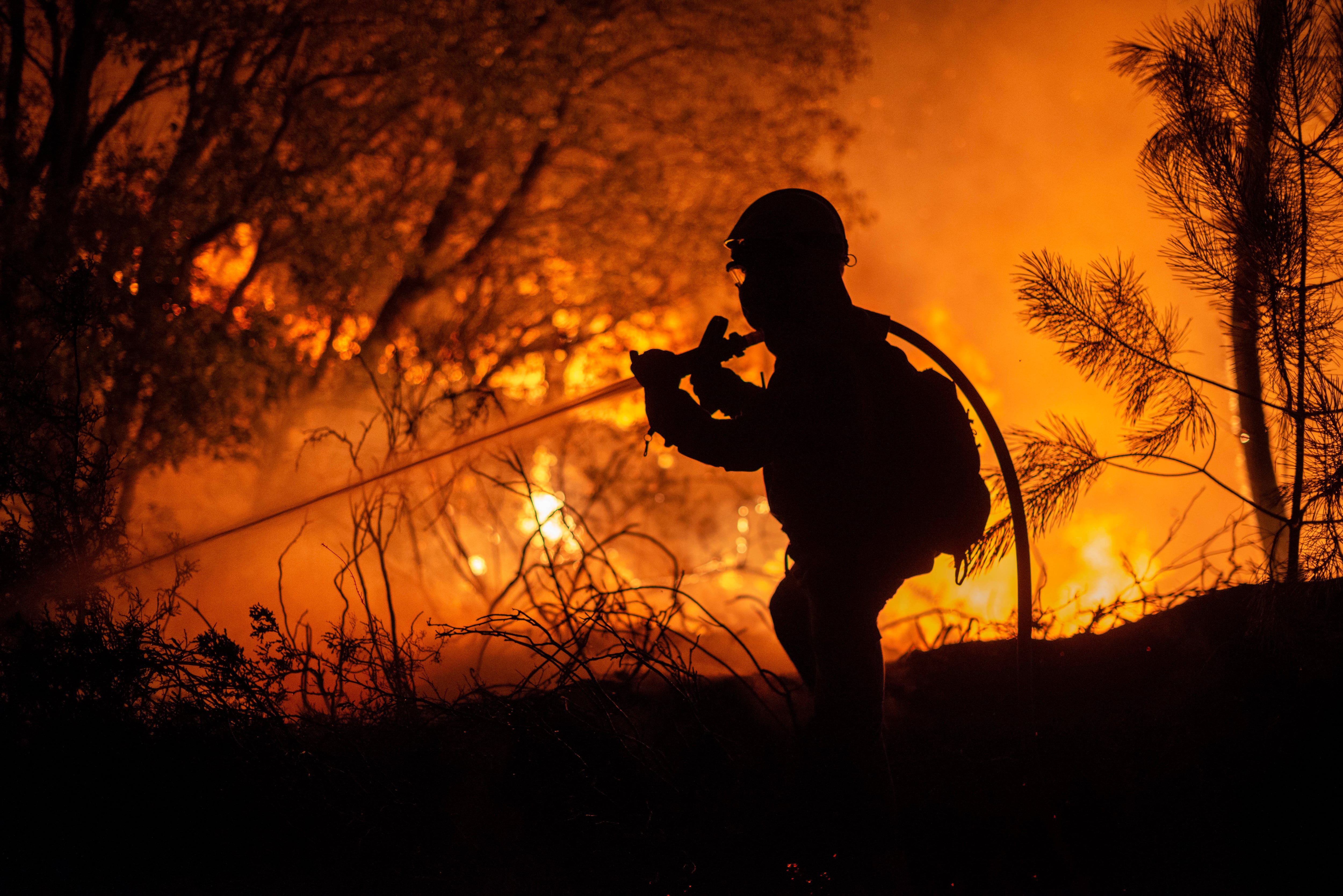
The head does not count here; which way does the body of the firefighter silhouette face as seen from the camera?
to the viewer's left
